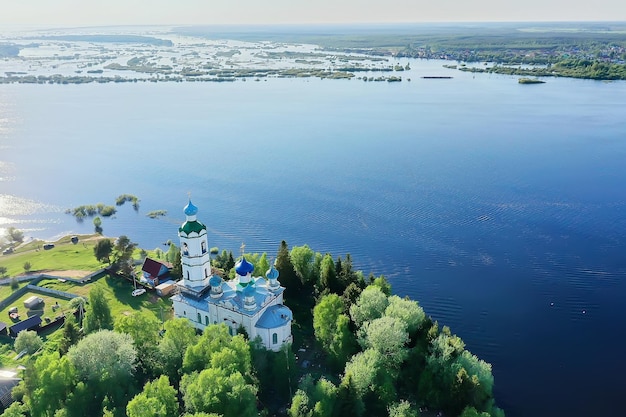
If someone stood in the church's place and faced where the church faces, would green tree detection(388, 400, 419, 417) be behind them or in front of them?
behind

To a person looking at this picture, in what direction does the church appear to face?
facing away from the viewer and to the left of the viewer

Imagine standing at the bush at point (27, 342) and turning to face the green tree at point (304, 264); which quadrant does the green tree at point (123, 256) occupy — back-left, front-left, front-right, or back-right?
front-left

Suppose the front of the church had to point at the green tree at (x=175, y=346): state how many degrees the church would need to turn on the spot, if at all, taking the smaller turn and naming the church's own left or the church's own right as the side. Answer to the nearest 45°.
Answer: approximately 90° to the church's own left

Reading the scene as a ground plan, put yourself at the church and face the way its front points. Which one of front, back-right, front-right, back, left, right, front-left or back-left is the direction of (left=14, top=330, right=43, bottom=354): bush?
front-left

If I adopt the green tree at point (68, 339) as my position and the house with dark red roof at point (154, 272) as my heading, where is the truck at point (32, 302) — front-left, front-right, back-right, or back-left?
front-left

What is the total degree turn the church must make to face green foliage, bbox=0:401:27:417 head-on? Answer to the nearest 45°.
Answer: approximately 90° to its left

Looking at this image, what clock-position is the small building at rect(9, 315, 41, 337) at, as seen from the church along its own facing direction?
The small building is roughly at 11 o'clock from the church.

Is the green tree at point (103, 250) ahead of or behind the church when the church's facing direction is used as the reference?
ahead

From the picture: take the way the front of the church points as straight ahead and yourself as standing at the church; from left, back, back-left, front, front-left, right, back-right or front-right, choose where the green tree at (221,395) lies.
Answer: back-left

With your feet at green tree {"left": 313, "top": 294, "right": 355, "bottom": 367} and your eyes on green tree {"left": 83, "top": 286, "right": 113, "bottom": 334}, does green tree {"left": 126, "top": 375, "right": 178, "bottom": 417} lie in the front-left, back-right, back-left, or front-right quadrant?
front-left

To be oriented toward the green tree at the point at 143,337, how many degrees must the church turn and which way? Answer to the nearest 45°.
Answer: approximately 90° to its left

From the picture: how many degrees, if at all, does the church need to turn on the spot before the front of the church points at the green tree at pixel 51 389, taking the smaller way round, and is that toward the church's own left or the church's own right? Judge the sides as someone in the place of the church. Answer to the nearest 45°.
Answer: approximately 90° to the church's own left
